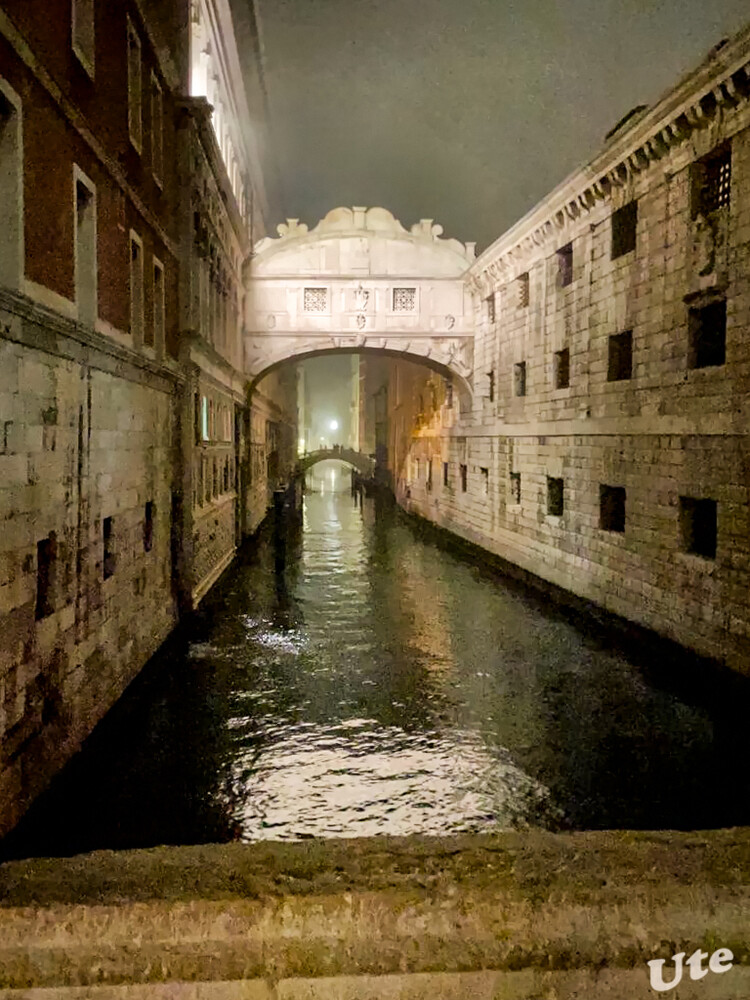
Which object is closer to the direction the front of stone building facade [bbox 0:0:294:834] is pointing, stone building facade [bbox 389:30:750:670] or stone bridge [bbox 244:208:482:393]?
the stone building facade

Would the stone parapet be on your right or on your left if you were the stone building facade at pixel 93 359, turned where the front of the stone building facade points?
on your right

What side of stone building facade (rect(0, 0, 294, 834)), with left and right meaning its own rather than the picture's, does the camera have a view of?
right

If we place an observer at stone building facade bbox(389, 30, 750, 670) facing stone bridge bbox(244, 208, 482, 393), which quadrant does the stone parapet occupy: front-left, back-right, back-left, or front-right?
back-left

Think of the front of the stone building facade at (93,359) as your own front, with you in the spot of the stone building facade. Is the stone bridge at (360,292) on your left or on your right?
on your left

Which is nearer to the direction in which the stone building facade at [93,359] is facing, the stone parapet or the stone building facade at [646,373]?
the stone building facade
